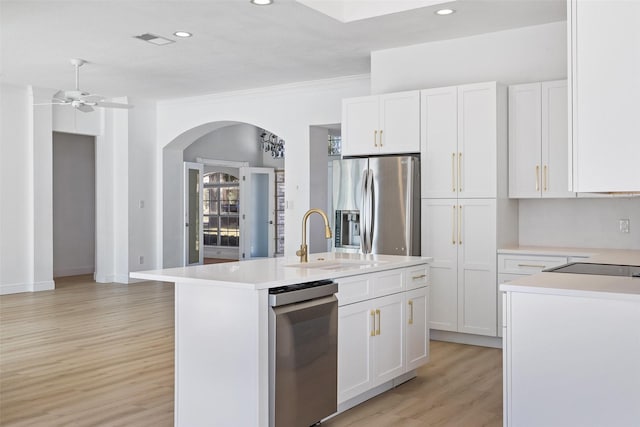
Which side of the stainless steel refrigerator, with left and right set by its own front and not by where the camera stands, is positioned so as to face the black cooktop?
left

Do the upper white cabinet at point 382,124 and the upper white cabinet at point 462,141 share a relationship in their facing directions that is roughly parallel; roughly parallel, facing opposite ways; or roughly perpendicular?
roughly parallel

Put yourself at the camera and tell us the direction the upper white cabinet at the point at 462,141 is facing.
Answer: facing the viewer and to the left of the viewer

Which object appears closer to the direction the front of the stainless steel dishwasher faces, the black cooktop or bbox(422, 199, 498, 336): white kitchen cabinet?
the black cooktop

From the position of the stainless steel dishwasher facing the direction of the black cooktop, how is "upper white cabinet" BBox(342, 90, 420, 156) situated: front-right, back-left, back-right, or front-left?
front-left

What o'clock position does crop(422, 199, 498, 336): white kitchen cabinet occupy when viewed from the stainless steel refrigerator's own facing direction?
The white kitchen cabinet is roughly at 8 o'clock from the stainless steel refrigerator.

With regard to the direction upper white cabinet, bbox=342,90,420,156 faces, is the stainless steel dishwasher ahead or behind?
ahead

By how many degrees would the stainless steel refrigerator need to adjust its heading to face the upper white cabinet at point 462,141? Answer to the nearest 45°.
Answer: approximately 135° to its left

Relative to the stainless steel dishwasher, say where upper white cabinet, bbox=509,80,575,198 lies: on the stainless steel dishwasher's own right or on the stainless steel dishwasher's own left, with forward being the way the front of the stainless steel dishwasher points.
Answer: on the stainless steel dishwasher's own left
